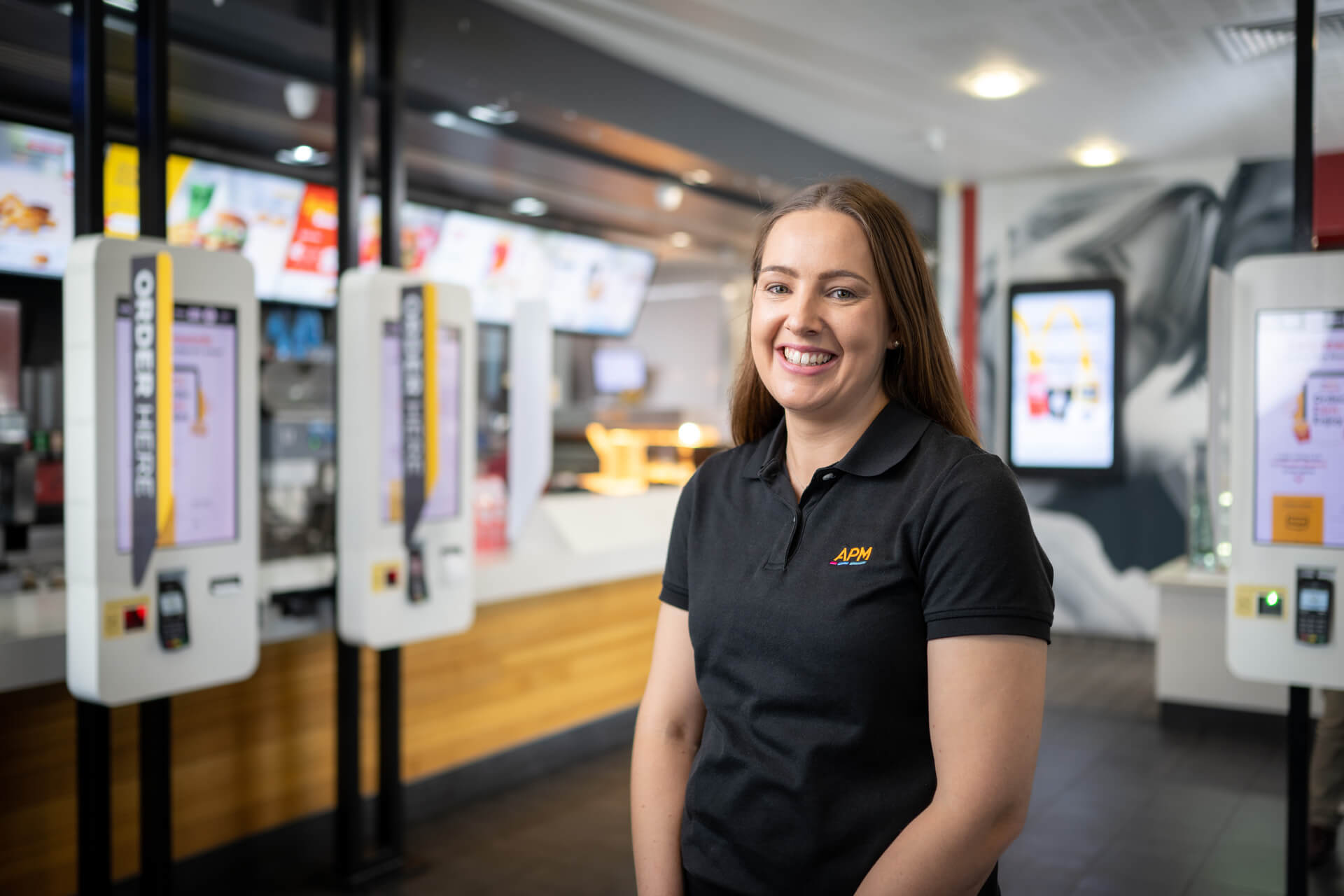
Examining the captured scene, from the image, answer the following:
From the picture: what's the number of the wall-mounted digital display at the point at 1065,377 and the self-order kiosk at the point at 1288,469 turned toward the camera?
2

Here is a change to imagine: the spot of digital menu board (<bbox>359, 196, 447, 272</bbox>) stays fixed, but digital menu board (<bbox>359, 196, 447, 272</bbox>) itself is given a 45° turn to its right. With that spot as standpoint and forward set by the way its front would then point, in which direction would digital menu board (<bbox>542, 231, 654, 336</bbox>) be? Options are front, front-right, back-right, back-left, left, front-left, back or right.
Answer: back-left

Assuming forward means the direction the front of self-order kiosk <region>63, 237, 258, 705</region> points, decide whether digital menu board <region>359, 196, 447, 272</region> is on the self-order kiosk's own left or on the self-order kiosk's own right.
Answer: on the self-order kiosk's own left

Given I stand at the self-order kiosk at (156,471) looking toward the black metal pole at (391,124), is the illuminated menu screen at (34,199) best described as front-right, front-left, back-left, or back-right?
front-left

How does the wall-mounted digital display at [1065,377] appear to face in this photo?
toward the camera

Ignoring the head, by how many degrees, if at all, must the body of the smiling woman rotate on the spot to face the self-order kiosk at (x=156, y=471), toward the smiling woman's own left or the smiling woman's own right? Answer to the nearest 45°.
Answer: approximately 90° to the smiling woman's own right

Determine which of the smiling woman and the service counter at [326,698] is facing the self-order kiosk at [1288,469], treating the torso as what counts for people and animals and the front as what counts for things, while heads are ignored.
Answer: the service counter

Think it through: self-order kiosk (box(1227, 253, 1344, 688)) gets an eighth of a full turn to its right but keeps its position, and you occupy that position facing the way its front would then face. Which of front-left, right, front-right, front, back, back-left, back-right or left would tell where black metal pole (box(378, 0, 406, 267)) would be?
front-right

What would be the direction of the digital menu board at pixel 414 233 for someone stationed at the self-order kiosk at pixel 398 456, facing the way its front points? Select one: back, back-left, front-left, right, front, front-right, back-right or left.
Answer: back-left

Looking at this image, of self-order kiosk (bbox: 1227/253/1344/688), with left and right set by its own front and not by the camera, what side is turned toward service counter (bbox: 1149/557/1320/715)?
back

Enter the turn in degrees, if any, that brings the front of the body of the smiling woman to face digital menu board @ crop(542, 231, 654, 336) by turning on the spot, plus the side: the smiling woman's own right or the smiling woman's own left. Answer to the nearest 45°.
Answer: approximately 135° to the smiling woman's own right

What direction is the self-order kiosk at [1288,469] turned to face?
toward the camera

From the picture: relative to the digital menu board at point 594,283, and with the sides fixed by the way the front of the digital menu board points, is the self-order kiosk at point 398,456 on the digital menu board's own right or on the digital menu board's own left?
on the digital menu board's own right
